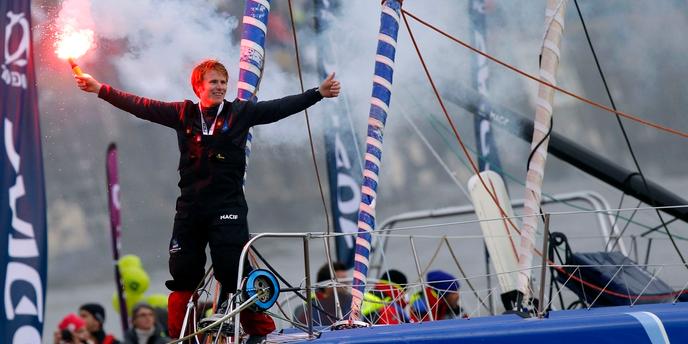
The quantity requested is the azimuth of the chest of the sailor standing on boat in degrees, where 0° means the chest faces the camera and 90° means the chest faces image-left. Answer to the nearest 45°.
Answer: approximately 0°

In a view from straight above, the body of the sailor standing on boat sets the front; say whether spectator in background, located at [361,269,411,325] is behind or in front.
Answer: behind
